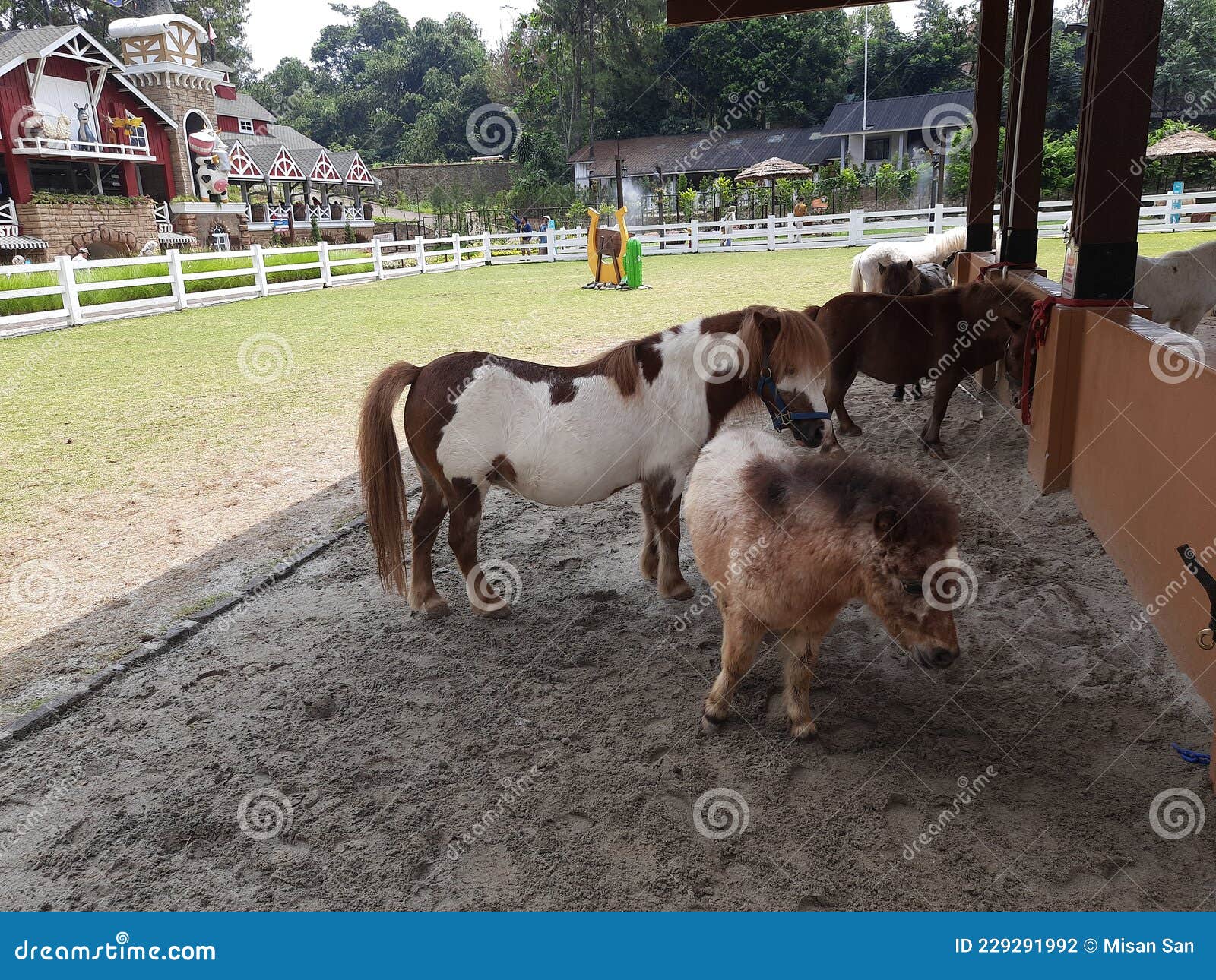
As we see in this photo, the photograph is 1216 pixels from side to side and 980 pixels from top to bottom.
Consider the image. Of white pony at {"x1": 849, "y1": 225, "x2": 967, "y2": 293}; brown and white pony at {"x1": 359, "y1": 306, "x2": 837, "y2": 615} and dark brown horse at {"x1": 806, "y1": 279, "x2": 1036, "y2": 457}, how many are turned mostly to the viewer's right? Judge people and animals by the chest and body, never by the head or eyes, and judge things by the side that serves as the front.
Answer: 3

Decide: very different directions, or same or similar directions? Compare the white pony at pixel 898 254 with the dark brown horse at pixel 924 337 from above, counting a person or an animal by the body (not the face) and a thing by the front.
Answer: same or similar directions

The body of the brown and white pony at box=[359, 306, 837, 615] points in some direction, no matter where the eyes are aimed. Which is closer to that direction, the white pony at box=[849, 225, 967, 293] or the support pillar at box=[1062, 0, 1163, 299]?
the support pillar

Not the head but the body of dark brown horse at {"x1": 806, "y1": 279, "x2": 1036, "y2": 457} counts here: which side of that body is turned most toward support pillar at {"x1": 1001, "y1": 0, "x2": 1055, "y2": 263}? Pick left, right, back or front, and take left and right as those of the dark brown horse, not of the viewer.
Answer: left

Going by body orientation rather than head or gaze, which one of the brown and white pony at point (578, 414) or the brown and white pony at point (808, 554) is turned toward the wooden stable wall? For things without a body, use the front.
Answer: the brown and white pony at point (578, 414)

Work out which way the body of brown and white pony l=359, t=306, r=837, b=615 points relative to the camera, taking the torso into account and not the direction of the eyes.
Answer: to the viewer's right

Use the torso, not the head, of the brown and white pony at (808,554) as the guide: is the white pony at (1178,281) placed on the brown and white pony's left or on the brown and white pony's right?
on the brown and white pony's left

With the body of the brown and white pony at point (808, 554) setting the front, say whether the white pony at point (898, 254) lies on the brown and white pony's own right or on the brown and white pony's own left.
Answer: on the brown and white pony's own left

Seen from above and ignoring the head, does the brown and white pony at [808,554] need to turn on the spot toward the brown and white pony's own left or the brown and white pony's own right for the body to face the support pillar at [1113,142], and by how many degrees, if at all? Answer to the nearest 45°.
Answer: approximately 90° to the brown and white pony's own left

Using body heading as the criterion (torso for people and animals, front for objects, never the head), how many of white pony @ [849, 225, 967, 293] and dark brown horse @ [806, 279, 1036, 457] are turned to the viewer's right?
2

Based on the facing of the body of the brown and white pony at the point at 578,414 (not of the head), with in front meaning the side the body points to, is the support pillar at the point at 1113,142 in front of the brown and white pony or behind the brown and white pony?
in front

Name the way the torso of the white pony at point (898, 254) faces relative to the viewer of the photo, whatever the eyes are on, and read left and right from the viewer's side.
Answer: facing to the right of the viewer

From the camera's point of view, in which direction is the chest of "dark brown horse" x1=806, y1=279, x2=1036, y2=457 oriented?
to the viewer's right

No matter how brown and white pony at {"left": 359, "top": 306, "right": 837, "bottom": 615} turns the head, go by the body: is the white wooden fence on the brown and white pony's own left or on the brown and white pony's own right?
on the brown and white pony's own left
